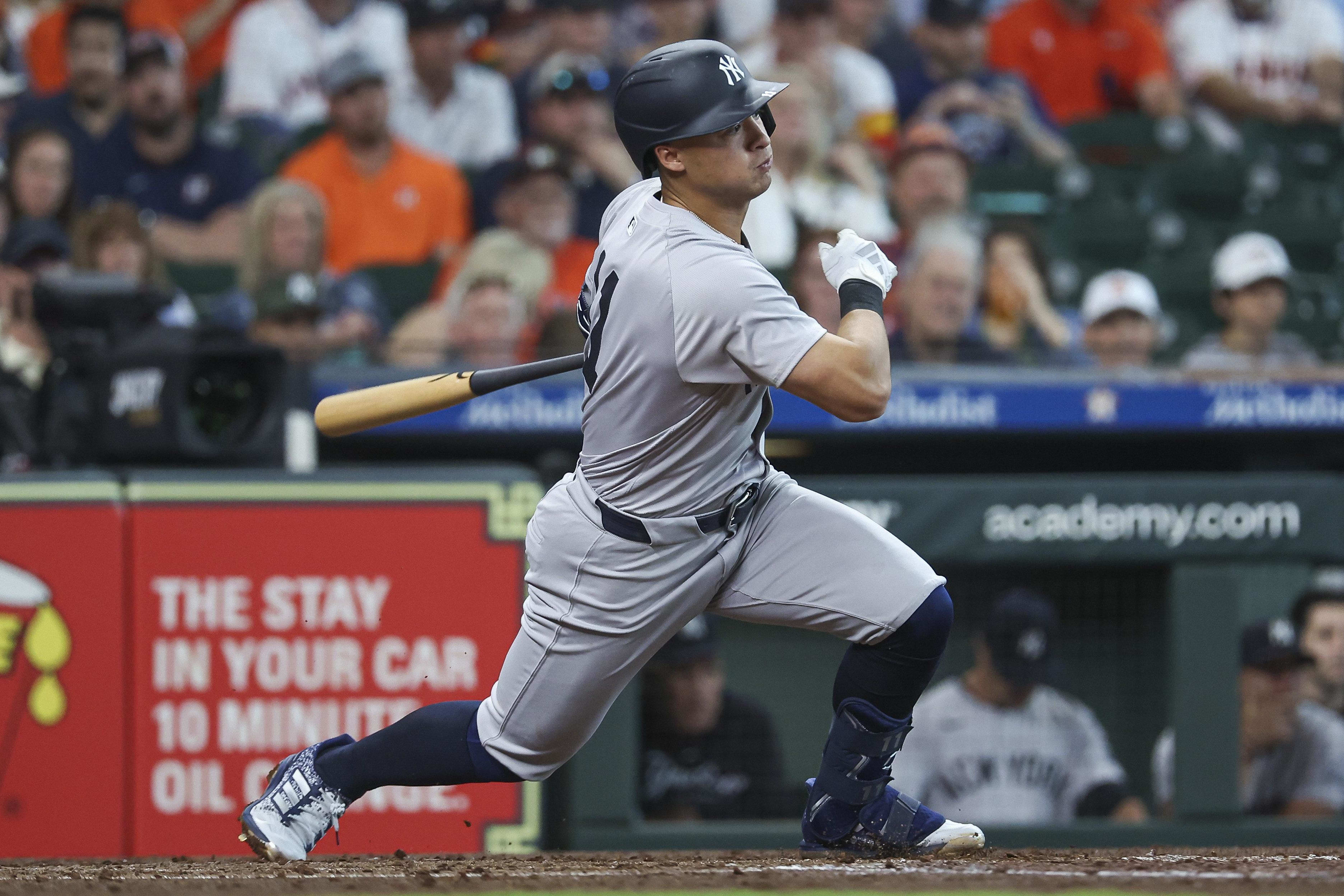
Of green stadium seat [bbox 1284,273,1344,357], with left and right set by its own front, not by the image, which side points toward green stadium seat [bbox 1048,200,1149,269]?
right

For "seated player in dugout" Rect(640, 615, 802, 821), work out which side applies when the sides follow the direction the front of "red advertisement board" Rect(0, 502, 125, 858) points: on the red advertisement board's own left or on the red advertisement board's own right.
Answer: on the red advertisement board's own left

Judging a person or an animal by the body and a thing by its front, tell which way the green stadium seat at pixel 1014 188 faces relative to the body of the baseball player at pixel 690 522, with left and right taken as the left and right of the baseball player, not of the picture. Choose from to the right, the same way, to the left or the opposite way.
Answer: to the right

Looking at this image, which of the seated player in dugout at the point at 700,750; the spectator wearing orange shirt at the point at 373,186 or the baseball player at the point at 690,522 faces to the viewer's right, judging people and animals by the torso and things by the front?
the baseball player

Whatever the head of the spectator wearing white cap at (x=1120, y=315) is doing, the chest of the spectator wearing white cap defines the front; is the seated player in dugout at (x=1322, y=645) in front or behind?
in front

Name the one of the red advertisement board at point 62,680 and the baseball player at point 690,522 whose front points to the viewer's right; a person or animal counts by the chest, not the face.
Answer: the baseball player

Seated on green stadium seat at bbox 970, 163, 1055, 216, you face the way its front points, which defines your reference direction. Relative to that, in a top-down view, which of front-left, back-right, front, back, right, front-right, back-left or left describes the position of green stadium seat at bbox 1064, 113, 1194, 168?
back-left

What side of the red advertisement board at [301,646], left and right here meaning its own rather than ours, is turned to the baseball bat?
front

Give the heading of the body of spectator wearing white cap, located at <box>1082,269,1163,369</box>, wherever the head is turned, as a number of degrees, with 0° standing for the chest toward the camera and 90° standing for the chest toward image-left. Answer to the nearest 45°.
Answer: approximately 0°

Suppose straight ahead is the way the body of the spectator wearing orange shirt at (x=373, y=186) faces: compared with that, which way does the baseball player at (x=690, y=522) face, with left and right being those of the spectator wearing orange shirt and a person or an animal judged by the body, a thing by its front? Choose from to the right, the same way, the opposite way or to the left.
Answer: to the left

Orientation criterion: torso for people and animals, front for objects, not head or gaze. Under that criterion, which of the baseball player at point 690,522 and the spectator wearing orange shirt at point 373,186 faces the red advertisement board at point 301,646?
the spectator wearing orange shirt

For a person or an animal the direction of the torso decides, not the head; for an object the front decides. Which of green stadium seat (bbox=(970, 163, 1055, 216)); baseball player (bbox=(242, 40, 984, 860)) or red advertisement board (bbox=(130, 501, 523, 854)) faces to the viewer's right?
the baseball player

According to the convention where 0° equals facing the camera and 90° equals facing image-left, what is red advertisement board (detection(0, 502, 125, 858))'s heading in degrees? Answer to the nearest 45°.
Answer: approximately 0°
